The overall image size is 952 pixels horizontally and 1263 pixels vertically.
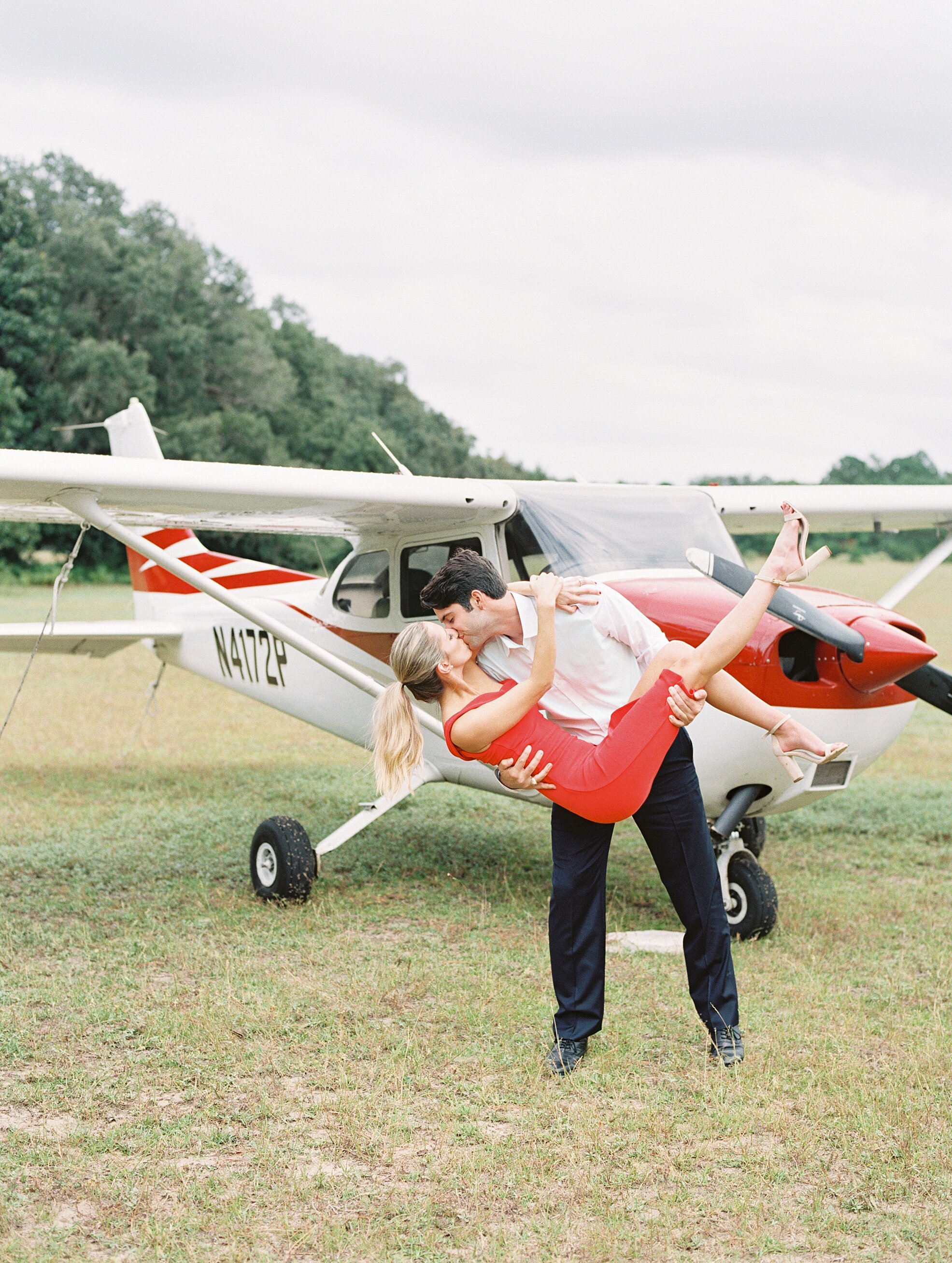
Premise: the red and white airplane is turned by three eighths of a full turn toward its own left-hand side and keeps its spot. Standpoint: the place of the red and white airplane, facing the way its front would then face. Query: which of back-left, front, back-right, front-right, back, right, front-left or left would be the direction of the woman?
back

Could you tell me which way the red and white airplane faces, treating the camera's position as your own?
facing the viewer and to the right of the viewer

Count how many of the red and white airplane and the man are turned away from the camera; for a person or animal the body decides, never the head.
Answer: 0

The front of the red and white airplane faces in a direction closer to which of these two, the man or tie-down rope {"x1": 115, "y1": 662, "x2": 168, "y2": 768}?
the man
